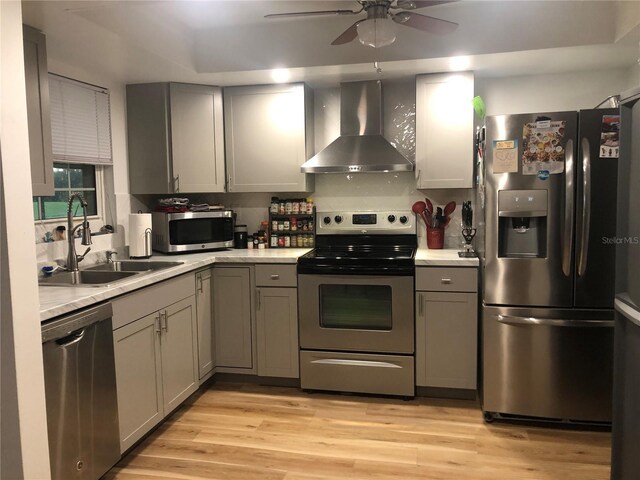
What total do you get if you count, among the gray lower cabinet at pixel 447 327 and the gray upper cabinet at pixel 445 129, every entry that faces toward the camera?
2

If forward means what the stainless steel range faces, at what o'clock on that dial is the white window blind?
The white window blind is roughly at 3 o'clock from the stainless steel range.

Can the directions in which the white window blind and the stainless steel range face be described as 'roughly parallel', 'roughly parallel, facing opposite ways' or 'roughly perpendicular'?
roughly perpendicular

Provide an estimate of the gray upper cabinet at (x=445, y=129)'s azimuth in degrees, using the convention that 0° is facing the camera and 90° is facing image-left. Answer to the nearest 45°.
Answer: approximately 0°

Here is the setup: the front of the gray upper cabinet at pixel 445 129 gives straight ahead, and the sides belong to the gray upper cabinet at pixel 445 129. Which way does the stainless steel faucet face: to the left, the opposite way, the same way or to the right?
to the left

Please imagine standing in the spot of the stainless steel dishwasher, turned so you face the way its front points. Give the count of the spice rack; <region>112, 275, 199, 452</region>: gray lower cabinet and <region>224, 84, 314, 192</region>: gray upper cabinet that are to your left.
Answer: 3

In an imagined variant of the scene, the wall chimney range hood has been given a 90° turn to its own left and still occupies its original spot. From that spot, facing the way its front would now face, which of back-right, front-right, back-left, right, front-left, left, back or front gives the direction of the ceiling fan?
right

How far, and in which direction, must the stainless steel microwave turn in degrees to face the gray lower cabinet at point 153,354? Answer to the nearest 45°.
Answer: approximately 45° to its right

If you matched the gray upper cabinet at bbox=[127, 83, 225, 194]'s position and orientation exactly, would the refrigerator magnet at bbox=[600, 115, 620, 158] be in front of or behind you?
in front

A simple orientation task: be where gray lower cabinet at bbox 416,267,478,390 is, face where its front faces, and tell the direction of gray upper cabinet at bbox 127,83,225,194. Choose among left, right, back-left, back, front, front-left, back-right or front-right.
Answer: right

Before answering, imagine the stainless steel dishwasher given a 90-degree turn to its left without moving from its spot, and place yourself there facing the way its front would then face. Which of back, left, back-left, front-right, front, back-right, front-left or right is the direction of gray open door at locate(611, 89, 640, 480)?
right

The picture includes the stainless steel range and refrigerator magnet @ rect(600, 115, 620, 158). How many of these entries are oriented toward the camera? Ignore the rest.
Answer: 2
